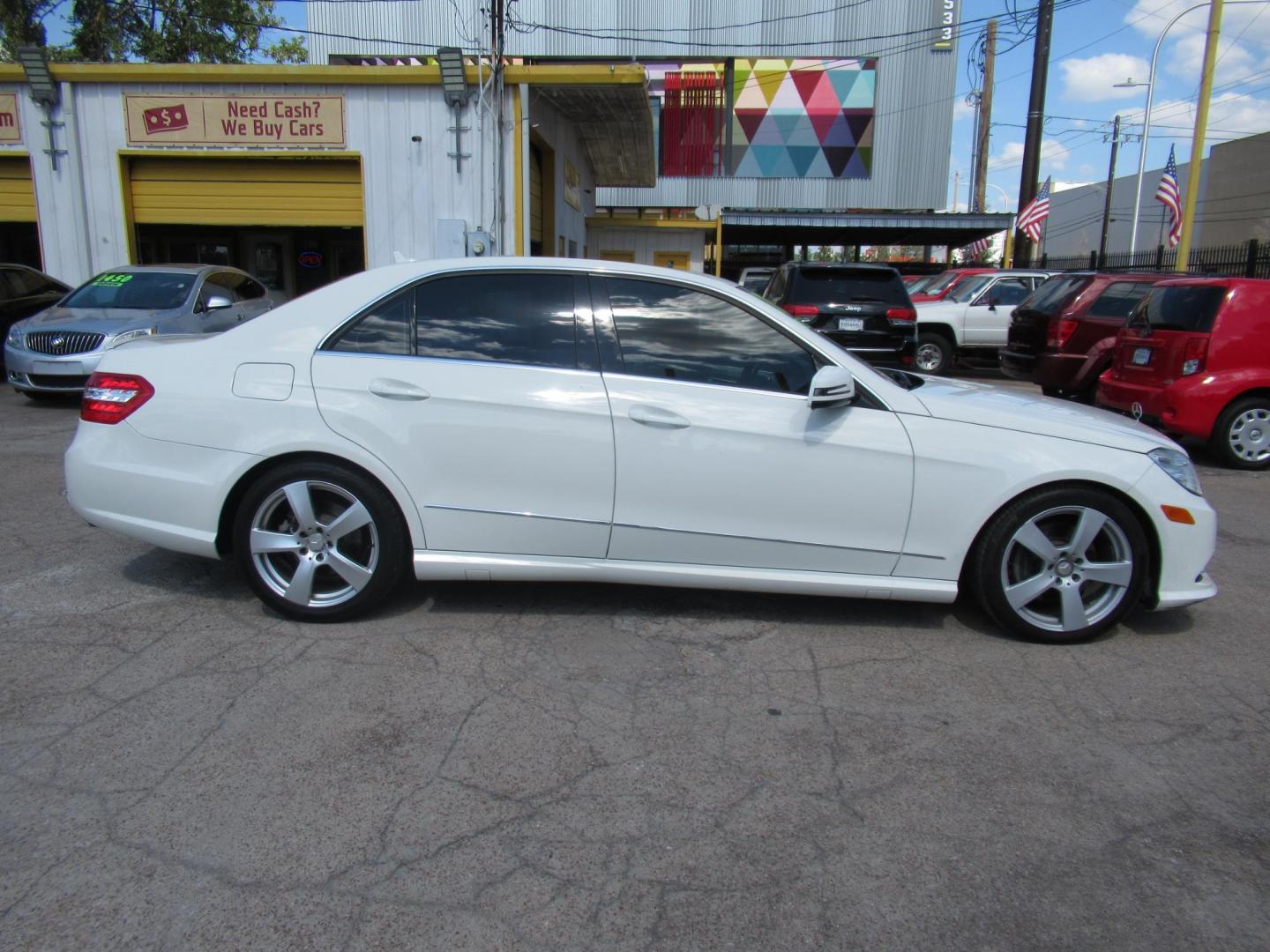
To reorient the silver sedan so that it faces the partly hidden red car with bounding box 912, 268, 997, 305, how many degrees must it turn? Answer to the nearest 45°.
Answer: approximately 135° to its left

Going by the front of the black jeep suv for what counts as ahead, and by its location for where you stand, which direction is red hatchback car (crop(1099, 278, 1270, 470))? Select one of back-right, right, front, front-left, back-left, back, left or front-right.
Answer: back-right

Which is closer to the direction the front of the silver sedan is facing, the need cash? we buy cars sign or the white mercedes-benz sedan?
the white mercedes-benz sedan

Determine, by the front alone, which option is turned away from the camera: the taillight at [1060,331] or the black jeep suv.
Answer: the black jeep suv

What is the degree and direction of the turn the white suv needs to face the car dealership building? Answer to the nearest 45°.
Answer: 0° — it already faces it

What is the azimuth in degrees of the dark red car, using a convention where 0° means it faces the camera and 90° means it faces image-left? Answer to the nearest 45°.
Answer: approximately 225°

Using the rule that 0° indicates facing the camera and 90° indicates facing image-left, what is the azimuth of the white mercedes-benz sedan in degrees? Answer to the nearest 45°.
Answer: approximately 270°

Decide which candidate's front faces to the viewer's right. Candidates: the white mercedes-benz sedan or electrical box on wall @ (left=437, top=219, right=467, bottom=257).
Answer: the white mercedes-benz sedan

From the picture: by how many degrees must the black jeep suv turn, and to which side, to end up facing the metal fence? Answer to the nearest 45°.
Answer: approximately 45° to its right

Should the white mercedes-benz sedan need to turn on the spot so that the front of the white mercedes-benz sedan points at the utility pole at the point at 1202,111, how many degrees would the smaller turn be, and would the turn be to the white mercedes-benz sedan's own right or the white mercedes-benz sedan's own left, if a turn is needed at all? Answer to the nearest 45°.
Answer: approximately 45° to the white mercedes-benz sedan's own left

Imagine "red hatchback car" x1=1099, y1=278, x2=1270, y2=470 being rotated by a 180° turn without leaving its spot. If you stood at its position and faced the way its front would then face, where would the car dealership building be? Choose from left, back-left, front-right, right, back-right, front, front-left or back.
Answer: front-right

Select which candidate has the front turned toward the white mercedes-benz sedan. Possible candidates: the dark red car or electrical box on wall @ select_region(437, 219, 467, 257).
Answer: the electrical box on wall

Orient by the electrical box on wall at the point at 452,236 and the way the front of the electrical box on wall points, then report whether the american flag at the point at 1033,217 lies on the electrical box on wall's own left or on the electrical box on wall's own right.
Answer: on the electrical box on wall's own left

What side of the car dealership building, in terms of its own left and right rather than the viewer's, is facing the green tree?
back

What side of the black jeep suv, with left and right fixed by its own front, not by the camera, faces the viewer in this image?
back
